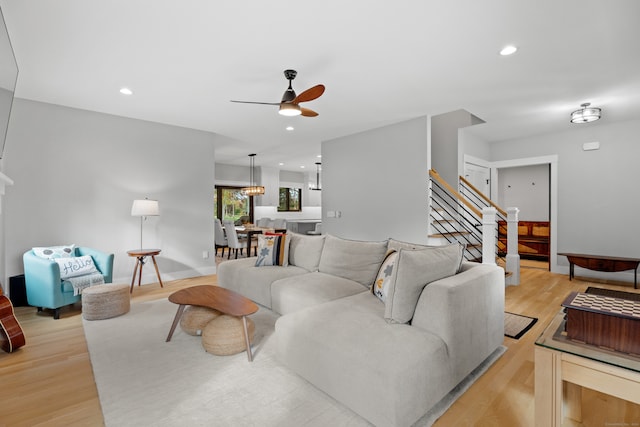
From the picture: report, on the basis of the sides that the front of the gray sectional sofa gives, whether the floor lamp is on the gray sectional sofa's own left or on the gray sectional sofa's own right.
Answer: on the gray sectional sofa's own right

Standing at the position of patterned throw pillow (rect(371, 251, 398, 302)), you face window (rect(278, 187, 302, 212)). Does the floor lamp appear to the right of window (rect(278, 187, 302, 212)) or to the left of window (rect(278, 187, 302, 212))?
left

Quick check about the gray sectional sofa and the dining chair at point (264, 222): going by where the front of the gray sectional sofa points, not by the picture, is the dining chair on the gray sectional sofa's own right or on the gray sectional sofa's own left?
on the gray sectional sofa's own right

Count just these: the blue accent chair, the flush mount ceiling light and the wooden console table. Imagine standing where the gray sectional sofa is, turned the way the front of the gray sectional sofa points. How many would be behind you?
2

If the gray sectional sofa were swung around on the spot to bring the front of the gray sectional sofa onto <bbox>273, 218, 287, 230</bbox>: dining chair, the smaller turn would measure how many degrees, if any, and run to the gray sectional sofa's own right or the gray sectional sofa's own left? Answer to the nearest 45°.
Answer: approximately 135° to the gray sectional sofa's own right

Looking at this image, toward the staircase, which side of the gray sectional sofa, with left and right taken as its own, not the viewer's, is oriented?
back

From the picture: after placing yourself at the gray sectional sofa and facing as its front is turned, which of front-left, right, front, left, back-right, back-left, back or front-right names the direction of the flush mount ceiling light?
back

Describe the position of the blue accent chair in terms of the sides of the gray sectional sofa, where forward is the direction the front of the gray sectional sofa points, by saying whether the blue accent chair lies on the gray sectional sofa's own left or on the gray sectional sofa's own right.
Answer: on the gray sectional sofa's own right

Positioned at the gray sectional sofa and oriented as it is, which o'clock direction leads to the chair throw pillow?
The chair throw pillow is roughly at 2 o'clock from the gray sectional sofa.

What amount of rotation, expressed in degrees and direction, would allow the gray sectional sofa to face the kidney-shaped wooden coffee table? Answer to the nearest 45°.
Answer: approximately 45° to its right

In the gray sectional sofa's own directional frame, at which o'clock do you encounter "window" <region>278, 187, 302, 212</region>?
The window is roughly at 4 o'clock from the gray sectional sofa.

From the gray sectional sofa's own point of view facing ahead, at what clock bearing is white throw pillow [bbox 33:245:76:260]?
The white throw pillow is roughly at 2 o'clock from the gray sectional sofa.

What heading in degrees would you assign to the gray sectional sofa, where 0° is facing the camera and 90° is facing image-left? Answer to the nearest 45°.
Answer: approximately 45°
